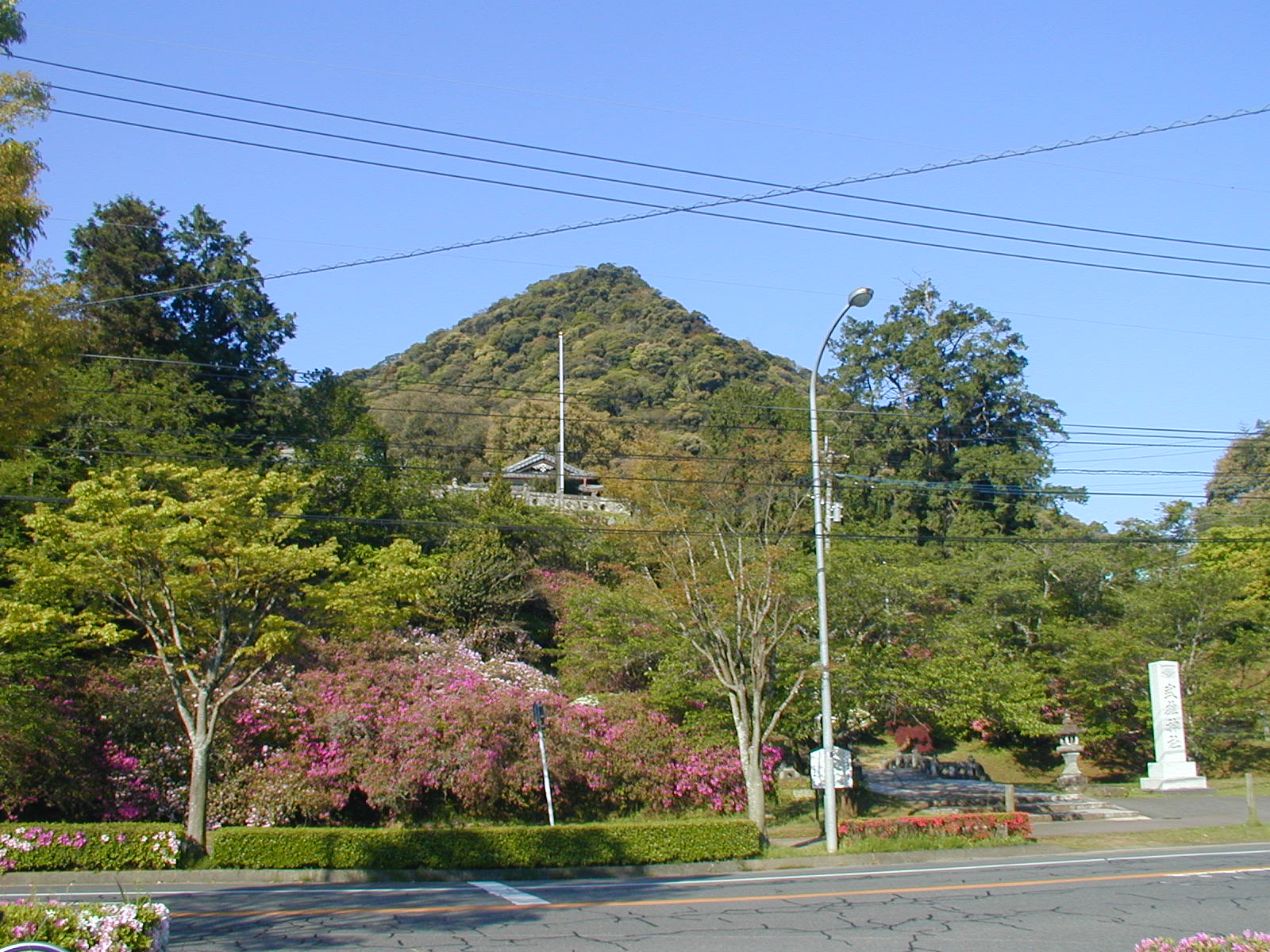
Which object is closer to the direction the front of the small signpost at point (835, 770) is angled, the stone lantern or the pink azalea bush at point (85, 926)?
the pink azalea bush

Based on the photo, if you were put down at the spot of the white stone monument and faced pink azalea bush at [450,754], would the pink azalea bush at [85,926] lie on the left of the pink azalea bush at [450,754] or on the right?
left

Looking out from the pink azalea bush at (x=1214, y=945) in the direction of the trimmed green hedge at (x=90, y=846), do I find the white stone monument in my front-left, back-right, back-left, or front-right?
front-right

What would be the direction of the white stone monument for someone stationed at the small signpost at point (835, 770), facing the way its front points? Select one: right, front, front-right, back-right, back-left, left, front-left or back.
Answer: back-left

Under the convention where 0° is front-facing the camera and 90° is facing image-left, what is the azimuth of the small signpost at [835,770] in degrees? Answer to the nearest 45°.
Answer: approximately 0°

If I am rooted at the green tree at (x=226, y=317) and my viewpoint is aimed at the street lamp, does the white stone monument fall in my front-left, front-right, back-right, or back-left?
front-left

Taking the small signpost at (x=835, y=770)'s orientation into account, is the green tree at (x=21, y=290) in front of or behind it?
in front

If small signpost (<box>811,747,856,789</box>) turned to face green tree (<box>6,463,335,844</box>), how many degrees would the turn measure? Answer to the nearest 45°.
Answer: approximately 90° to its right

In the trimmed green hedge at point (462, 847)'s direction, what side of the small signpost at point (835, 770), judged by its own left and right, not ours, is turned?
right
